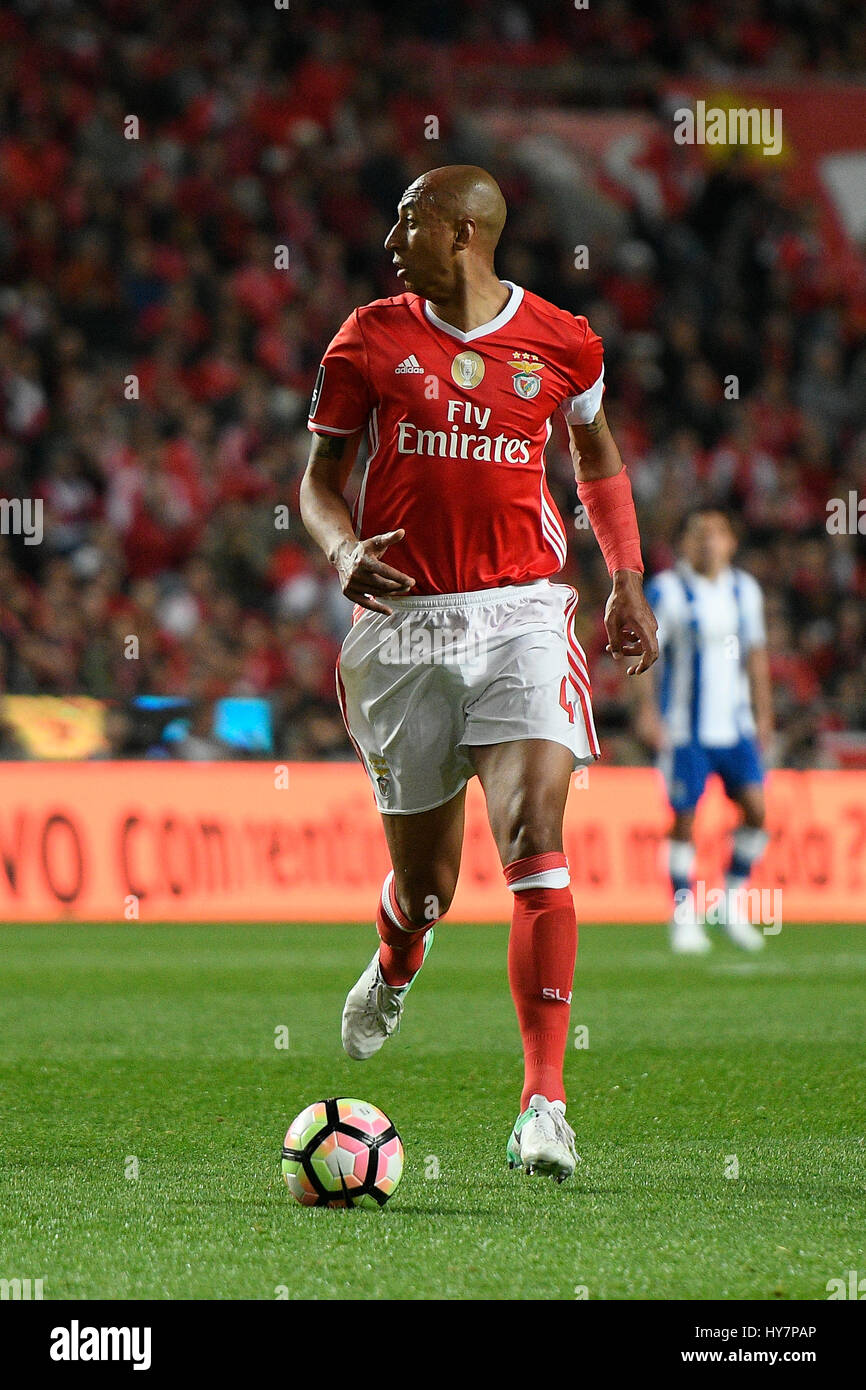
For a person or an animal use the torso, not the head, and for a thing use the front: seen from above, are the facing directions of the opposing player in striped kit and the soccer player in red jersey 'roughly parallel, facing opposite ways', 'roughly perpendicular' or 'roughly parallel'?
roughly parallel

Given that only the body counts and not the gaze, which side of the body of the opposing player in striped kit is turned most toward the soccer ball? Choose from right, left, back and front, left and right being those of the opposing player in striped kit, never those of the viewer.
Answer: front

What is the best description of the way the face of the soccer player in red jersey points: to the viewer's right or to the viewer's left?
to the viewer's left

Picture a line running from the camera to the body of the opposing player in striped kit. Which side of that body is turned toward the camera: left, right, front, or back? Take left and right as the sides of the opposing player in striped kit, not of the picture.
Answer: front

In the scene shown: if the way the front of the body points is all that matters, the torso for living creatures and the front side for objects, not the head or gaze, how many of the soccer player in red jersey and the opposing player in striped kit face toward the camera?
2

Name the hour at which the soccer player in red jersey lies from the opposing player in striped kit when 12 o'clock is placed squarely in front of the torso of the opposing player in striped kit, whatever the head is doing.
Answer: The soccer player in red jersey is roughly at 12 o'clock from the opposing player in striped kit.

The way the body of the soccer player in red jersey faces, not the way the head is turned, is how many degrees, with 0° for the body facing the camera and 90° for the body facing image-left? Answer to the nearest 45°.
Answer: approximately 0°

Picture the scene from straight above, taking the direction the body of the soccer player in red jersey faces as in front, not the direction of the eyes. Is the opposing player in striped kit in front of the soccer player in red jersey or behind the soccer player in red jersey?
behind
